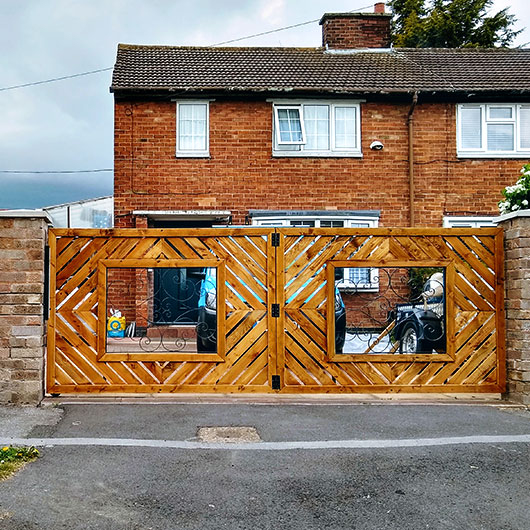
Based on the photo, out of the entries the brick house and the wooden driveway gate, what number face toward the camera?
2

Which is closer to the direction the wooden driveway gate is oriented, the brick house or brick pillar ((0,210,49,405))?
the brick pillar

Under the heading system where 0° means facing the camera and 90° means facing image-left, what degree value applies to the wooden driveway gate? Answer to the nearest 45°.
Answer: approximately 0°

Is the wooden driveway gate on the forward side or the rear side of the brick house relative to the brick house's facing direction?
on the forward side

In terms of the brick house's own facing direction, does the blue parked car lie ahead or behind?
ahead

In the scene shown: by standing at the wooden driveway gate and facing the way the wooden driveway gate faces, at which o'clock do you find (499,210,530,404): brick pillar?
The brick pillar is roughly at 9 o'clock from the wooden driveway gate.
